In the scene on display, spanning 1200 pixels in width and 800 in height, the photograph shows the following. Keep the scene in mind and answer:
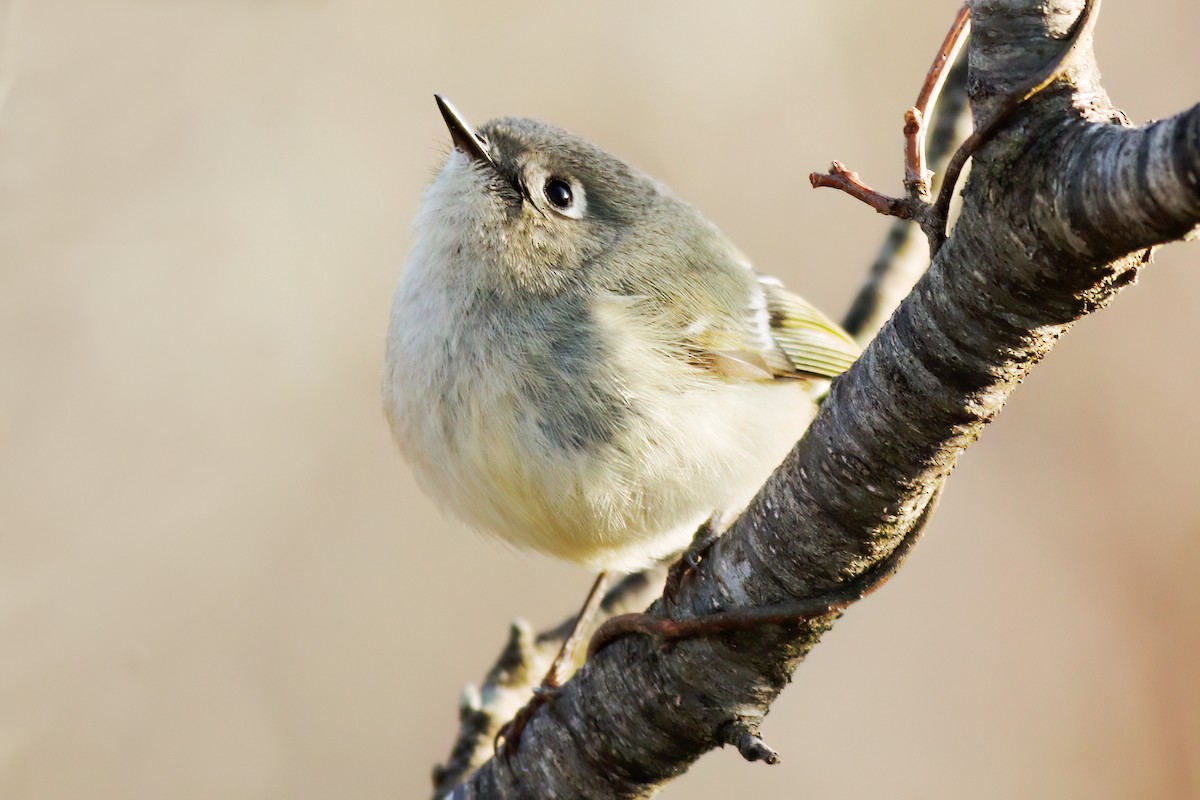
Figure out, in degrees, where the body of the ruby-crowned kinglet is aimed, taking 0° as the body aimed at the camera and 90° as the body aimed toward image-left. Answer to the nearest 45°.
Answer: approximately 45°
